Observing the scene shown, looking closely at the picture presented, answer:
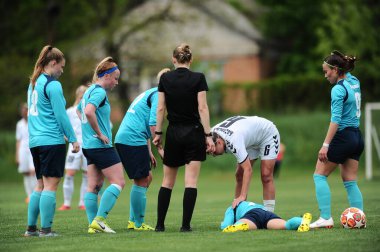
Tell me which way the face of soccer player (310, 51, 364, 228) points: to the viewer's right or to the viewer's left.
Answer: to the viewer's left

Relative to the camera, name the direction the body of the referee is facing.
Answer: away from the camera

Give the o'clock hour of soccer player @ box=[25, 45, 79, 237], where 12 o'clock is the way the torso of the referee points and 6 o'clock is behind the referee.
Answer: The soccer player is roughly at 9 o'clock from the referee.

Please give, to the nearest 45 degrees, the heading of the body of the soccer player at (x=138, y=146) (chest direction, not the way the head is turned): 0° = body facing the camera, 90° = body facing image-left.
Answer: approximately 225°

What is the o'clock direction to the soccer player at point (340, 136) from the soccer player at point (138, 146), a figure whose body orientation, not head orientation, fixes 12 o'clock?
the soccer player at point (340, 136) is roughly at 2 o'clock from the soccer player at point (138, 146).

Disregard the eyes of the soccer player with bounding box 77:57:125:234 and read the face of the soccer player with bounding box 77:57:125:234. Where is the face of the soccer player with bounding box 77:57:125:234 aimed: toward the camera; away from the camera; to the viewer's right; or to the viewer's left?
to the viewer's right

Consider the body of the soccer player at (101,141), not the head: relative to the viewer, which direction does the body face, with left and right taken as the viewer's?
facing to the right of the viewer

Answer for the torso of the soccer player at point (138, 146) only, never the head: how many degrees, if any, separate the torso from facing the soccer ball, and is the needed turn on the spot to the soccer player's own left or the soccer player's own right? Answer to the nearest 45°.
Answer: approximately 45° to the soccer player's own right

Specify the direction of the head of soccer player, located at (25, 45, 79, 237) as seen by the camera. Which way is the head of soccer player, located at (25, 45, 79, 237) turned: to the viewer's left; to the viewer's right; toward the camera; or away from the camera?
to the viewer's right
